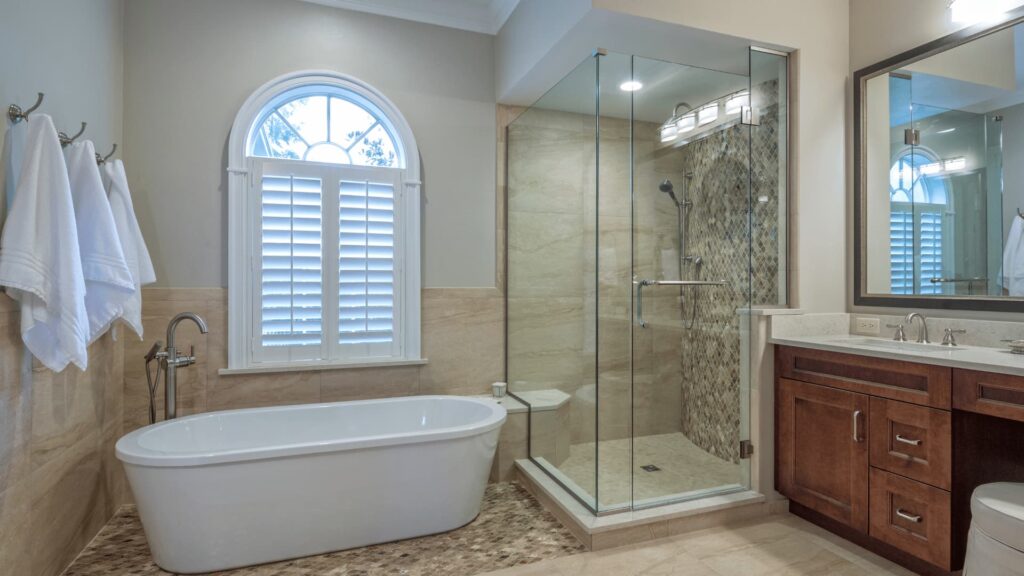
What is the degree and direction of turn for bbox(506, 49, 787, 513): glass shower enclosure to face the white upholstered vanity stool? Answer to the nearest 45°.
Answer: approximately 45° to its left

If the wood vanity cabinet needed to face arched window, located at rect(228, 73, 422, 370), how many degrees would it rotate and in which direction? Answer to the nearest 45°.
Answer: approximately 45° to its right

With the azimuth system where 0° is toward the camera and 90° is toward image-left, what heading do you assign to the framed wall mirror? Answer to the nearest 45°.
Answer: approximately 45°

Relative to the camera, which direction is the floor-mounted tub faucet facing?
to the viewer's right

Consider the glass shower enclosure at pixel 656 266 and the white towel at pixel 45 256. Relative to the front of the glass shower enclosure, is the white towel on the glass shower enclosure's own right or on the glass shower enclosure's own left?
on the glass shower enclosure's own right

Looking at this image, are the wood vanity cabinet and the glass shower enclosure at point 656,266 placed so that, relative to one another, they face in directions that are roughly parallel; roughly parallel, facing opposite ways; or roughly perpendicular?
roughly perpendicular

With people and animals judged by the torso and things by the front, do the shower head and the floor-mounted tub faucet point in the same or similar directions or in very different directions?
very different directions

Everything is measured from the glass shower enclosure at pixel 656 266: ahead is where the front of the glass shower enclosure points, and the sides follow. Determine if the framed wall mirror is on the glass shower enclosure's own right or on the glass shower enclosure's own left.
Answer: on the glass shower enclosure's own left
